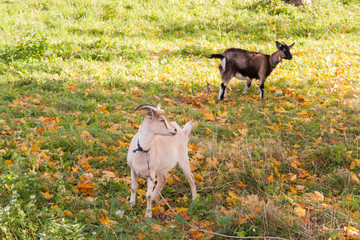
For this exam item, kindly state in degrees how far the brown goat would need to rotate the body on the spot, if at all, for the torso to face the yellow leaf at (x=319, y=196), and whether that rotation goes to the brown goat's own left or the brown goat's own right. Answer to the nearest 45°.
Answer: approximately 90° to the brown goat's own right

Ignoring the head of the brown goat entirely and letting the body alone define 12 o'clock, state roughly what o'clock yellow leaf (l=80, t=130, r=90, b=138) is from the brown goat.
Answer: The yellow leaf is roughly at 4 o'clock from the brown goat.

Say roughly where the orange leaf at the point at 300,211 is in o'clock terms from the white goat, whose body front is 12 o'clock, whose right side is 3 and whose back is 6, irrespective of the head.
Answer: The orange leaf is roughly at 8 o'clock from the white goat.

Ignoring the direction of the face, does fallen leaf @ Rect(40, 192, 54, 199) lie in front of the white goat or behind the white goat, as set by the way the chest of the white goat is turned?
in front

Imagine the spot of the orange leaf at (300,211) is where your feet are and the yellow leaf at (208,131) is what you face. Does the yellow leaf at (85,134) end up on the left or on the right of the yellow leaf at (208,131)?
left

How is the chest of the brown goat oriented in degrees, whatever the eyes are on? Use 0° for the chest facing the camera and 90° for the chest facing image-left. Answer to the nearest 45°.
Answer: approximately 270°

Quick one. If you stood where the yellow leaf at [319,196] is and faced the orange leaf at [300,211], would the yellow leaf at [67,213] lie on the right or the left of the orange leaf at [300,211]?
right

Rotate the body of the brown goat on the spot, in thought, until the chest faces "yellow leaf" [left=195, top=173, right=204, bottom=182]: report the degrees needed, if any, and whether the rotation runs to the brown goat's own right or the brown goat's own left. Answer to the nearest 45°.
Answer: approximately 90° to the brown goat's own right

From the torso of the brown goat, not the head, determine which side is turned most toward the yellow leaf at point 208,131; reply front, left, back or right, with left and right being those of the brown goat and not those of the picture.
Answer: right

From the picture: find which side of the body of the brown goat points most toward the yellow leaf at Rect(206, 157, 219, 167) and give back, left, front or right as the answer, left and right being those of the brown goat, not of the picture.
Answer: right

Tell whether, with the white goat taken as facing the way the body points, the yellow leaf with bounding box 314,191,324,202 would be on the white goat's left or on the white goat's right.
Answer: on the white goat's left
